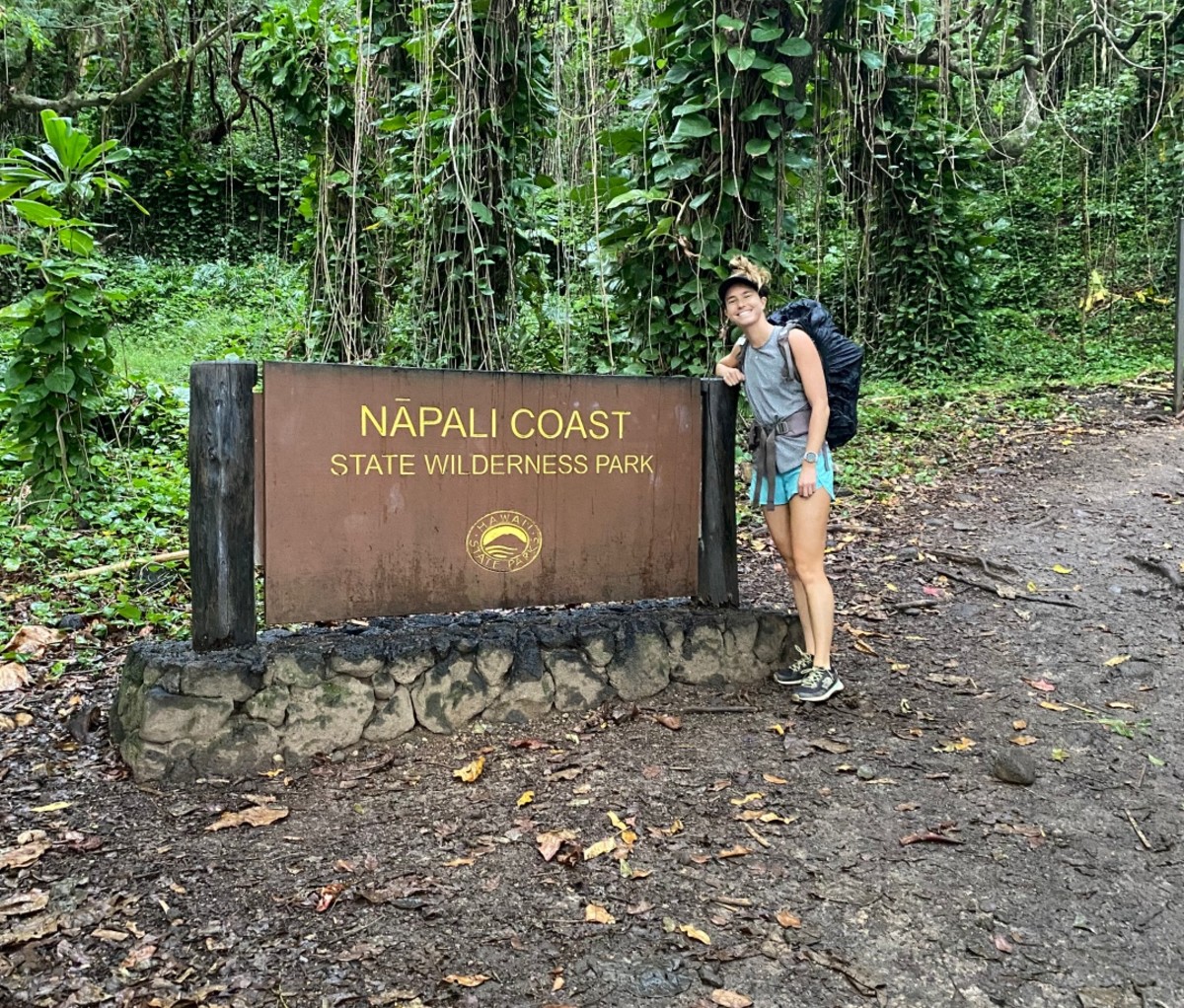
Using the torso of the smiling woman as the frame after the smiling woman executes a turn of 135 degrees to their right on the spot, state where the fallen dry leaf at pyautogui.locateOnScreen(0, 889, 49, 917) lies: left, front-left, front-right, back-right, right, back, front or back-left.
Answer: back-left

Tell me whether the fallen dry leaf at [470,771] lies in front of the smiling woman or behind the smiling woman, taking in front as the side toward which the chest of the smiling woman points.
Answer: in front

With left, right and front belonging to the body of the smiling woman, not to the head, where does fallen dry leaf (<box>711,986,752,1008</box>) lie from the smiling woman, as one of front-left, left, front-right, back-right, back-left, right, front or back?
front-left

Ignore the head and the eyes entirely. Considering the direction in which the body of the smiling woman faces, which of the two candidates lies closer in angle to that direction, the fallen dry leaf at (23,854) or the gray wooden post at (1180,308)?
the fallen dry leaf

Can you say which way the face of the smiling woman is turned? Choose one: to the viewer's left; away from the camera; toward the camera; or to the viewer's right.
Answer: toward the camera

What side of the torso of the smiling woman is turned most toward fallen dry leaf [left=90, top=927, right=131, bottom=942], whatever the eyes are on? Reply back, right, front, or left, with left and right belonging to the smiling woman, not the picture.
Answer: front

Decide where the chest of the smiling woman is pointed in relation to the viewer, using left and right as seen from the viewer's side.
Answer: facing the viewer and to the left of the viewer

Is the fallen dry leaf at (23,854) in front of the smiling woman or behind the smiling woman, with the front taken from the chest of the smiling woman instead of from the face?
in front

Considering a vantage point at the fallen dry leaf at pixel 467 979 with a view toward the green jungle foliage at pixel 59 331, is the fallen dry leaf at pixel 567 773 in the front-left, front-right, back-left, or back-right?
front-right

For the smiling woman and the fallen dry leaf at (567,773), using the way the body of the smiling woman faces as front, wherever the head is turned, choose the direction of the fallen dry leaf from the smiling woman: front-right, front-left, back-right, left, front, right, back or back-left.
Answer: front

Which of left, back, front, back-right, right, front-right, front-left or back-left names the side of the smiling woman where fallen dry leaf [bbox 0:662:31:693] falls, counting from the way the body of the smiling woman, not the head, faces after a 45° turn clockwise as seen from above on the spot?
front

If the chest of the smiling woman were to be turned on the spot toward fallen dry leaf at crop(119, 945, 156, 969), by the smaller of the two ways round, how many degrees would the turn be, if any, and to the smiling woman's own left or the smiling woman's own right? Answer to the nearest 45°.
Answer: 0° — they already face it
